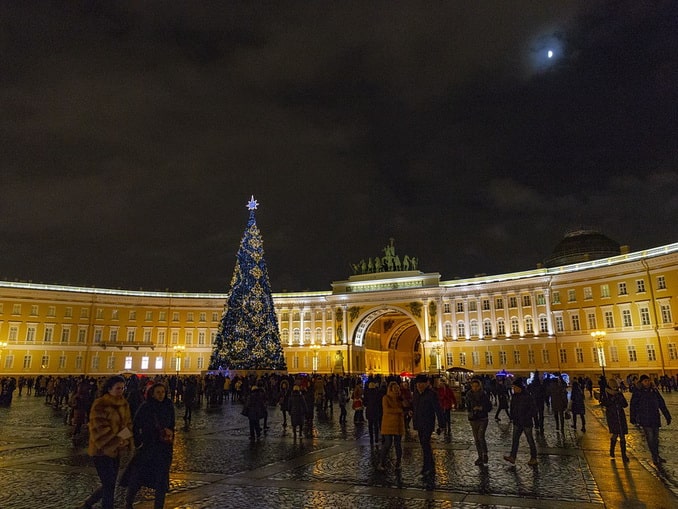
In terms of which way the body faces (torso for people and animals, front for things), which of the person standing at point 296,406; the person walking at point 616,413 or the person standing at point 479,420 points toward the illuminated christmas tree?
the person standing at point 296,406

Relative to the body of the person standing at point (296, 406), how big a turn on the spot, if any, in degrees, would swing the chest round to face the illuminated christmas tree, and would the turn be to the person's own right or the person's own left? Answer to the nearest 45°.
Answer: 0° — they already face it

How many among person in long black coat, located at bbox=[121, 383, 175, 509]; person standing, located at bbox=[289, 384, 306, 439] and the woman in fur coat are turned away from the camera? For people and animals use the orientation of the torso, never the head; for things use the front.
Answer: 1

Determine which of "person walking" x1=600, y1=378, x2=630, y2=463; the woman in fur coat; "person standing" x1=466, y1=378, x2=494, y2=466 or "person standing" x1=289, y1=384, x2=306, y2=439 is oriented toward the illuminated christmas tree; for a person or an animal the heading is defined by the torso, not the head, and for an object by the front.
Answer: "person standing" x1=289, y1=384, x2=306, y2=439

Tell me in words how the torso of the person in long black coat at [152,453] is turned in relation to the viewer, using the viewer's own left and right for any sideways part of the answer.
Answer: facing the viewer and to the right of the viewer

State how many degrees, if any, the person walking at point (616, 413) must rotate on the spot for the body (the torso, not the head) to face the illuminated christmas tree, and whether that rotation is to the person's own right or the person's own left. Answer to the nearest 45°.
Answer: approximately 135° to the person's own right

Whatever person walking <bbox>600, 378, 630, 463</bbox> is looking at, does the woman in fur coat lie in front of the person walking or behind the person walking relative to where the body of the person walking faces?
in front

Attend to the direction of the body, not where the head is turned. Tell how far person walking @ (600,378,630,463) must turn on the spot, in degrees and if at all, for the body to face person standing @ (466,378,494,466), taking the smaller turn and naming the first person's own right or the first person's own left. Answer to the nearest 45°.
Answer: approximately 45° to the first person's own right

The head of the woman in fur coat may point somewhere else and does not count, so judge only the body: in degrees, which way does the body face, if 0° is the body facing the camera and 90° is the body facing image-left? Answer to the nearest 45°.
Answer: approximately 315°

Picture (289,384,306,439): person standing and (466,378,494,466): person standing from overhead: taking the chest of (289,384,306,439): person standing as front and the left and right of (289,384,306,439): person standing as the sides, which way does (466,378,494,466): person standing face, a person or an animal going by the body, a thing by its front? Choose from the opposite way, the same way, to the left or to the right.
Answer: the opposite way

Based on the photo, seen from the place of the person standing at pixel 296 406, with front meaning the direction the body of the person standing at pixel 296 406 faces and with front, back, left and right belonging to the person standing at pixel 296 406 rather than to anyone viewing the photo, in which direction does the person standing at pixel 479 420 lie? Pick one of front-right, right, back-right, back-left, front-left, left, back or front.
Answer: back-right

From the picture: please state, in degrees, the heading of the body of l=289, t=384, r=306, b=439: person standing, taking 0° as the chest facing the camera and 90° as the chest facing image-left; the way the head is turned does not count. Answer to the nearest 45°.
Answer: approximately 180°

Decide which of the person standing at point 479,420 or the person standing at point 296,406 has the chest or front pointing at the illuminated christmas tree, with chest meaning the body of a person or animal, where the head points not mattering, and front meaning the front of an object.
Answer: the person standing at point 296,406
